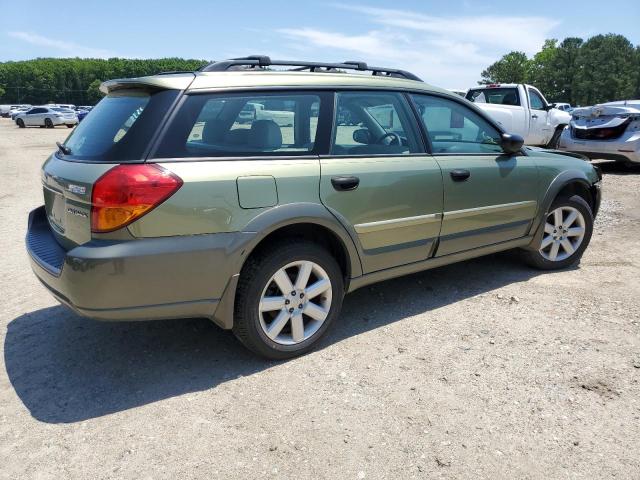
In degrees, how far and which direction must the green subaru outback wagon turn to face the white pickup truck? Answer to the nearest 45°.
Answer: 0° — it already faces it

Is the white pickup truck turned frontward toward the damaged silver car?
no

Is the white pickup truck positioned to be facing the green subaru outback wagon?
no

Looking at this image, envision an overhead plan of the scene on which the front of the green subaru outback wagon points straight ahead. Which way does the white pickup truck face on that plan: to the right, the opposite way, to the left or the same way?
the same way

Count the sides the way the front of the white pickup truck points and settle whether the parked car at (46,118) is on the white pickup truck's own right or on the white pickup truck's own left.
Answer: on the white pickup truck's own left

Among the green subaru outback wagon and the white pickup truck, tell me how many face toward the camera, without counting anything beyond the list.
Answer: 0

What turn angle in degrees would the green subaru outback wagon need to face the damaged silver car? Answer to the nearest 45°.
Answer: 0° — it already faces it

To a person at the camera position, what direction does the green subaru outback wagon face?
facing away from the viewer and to the right of the viewer

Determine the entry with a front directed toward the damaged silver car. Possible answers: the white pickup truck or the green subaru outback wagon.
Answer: the green subaru outback wagon
